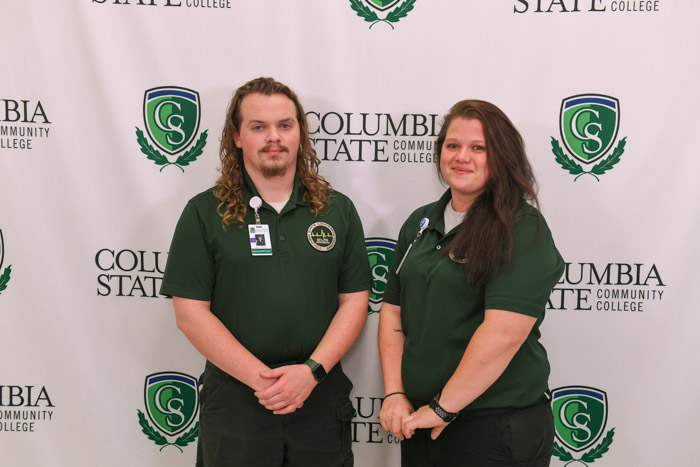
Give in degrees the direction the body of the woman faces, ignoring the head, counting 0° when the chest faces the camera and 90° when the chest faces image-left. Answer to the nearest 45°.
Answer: approximately 45°

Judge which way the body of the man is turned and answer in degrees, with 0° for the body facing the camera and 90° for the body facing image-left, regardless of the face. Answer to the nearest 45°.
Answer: approximately 0°
